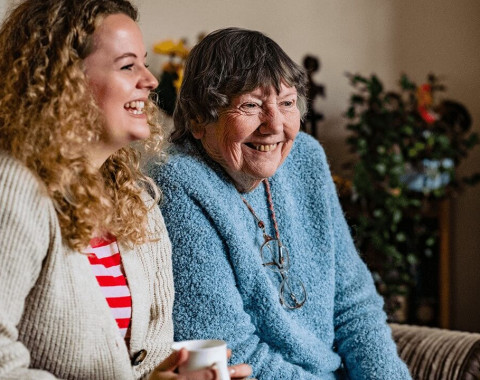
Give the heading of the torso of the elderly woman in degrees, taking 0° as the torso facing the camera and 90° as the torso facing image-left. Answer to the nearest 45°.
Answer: approximately 315°

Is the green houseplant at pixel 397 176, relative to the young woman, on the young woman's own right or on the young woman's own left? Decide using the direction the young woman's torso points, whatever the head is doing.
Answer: on the young woman's own left

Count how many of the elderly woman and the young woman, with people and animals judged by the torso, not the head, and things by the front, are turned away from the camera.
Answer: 0

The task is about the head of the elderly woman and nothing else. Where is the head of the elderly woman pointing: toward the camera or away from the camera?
toward the camera

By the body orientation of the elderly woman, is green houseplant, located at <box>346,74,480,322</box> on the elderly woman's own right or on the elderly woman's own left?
on the elderly woman's own left

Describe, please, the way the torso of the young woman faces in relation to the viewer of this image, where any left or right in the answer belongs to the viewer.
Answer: facing the viewer and to the right of the viewer

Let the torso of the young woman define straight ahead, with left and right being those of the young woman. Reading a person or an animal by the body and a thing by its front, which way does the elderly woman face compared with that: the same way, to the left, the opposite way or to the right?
the same way
